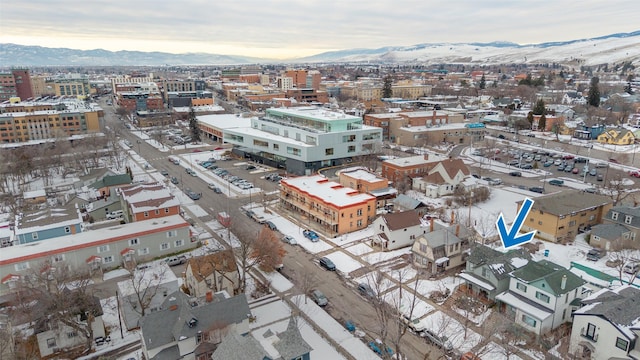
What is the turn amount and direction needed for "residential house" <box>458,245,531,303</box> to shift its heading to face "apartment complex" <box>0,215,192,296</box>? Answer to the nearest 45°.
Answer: approximately 45° to its right

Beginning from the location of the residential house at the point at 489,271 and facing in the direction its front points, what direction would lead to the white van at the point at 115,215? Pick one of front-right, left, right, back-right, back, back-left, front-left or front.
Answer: front-right

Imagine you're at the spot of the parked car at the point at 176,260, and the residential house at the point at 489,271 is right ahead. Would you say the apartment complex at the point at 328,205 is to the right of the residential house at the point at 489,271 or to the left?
left

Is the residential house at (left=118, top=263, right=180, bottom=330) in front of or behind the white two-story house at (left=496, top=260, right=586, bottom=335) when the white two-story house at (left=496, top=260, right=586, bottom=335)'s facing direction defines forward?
in front

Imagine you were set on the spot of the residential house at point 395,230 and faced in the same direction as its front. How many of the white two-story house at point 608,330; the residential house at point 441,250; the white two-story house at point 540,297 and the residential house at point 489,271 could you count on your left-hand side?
4

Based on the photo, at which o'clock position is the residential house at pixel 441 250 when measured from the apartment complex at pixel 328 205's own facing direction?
The residential house is roughly at 9 o'clock from the apartment complex.

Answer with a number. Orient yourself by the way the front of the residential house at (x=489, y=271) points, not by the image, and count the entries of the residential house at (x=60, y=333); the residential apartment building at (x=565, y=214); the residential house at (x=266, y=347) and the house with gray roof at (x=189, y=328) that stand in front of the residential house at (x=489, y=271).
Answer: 3

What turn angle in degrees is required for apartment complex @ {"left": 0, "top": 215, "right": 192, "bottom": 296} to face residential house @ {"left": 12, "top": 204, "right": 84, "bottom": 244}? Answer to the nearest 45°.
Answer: approximately 180°

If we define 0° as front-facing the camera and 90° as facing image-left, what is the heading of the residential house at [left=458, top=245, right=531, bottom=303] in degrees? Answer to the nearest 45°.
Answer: approximately 45°

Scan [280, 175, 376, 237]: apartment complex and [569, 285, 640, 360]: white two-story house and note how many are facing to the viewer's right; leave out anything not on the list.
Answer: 0

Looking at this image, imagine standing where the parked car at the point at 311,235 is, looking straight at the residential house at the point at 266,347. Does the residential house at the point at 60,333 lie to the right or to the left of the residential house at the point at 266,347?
right

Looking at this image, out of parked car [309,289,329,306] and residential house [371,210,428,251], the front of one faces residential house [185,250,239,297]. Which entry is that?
residential house [371,210,428,251]

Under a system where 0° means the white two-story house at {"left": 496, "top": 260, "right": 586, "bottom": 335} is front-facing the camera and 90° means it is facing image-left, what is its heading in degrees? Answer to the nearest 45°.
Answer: approximately 45°

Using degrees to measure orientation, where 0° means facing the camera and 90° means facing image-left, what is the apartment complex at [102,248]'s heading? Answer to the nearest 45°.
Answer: approximately 315°
